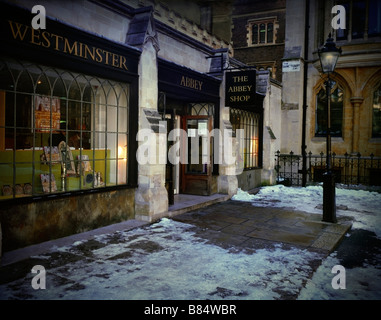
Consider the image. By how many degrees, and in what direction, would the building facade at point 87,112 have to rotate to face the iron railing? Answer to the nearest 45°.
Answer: approximately 90° to its left

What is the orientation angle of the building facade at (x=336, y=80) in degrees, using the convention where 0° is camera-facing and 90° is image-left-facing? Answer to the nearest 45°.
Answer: approximately 0°

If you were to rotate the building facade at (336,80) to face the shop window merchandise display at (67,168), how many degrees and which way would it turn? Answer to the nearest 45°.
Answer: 0° — it already faces it

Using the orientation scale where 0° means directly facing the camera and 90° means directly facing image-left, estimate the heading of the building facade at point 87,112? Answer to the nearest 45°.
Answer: approximately 315°
